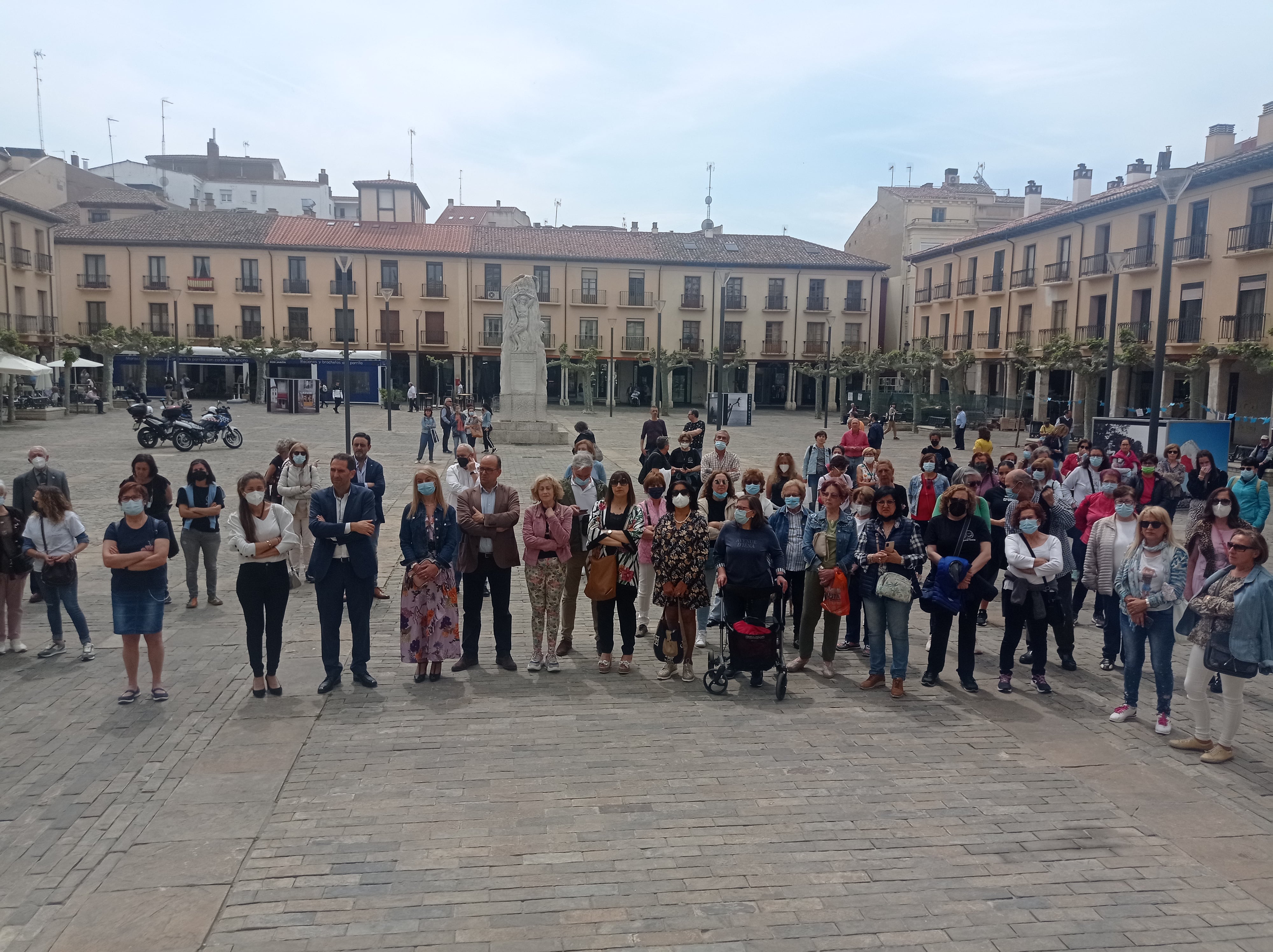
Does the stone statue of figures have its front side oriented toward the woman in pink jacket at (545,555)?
yes

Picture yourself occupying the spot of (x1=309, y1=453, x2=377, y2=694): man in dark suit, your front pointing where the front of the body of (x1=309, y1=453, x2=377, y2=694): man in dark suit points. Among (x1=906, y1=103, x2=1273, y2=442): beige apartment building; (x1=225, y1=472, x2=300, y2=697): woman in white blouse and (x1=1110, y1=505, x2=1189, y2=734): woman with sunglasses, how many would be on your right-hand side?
1

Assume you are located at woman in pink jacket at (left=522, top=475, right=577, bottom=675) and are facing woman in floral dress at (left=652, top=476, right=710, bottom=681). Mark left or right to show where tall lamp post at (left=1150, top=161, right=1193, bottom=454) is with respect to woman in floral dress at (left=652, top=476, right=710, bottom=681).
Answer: left

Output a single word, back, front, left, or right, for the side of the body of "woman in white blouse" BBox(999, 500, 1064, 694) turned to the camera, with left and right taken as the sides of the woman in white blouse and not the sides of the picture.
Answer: front

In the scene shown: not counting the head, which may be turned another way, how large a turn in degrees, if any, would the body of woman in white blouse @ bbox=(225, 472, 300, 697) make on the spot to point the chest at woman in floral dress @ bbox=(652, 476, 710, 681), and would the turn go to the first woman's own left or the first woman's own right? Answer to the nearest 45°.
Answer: approximately 90° to the first woman's own left

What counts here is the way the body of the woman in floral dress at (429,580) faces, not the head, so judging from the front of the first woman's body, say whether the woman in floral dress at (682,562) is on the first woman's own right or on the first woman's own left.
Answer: on the first woman's own left

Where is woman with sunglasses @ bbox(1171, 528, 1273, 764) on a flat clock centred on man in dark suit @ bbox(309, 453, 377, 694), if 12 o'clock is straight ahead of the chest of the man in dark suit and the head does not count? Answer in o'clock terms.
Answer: The woman with sunglasses is roughly at 10 o'clock from the man in dark suit.

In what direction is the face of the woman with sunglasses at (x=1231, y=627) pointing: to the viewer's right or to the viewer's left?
to the viewer's left

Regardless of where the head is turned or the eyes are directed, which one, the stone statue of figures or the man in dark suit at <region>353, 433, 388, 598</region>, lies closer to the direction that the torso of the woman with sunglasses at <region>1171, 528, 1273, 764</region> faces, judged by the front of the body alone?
the man in dark suit

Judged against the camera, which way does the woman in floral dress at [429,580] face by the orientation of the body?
toward the camera

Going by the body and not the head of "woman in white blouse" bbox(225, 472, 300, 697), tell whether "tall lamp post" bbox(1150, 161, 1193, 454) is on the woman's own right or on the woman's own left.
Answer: on the woman's own left

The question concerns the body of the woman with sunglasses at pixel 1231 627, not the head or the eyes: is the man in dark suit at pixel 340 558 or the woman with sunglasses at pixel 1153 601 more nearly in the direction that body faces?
the man in dark suit

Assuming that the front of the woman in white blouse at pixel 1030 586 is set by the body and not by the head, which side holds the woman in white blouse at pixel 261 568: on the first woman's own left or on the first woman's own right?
on the first woman's own right

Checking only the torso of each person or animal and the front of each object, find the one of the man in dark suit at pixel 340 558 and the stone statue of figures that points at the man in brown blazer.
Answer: the stone statue of figures

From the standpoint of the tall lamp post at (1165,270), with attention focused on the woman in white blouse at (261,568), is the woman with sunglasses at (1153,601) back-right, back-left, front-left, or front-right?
front-left

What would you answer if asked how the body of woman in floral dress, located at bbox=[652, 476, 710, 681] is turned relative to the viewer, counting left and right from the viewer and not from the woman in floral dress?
facing the viewer

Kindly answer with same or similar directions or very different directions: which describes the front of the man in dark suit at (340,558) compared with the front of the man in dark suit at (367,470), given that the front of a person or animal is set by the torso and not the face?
same or similar directions

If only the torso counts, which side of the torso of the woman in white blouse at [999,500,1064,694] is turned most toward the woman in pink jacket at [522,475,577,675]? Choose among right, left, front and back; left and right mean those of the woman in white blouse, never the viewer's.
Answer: right
